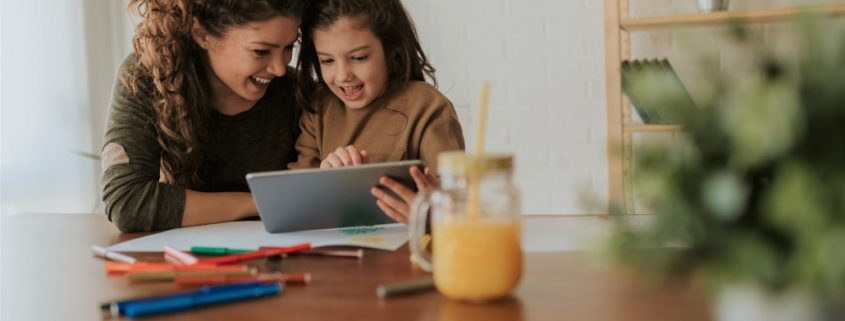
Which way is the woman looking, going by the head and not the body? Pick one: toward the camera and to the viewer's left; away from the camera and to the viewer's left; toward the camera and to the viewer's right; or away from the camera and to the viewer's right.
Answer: toward the camera and to the viewer's right

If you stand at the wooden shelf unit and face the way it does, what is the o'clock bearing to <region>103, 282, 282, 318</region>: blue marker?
The blue marker is roughly at 12 o'clock from the wooden shelf unit.

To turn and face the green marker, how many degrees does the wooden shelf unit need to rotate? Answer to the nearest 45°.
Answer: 0° — it already faces it

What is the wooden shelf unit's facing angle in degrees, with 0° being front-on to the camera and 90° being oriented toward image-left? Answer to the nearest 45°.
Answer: approximately 0°

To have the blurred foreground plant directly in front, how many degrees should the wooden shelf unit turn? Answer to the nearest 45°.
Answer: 0° — it already faces it

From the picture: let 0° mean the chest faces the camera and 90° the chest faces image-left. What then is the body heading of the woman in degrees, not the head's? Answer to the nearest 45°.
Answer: approximately 315°

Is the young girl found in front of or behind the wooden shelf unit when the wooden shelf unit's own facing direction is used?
in front

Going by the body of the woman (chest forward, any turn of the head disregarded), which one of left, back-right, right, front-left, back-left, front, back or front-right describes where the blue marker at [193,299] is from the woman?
front-right

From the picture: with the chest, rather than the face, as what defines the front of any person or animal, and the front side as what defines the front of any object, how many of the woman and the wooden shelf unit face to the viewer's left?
0
